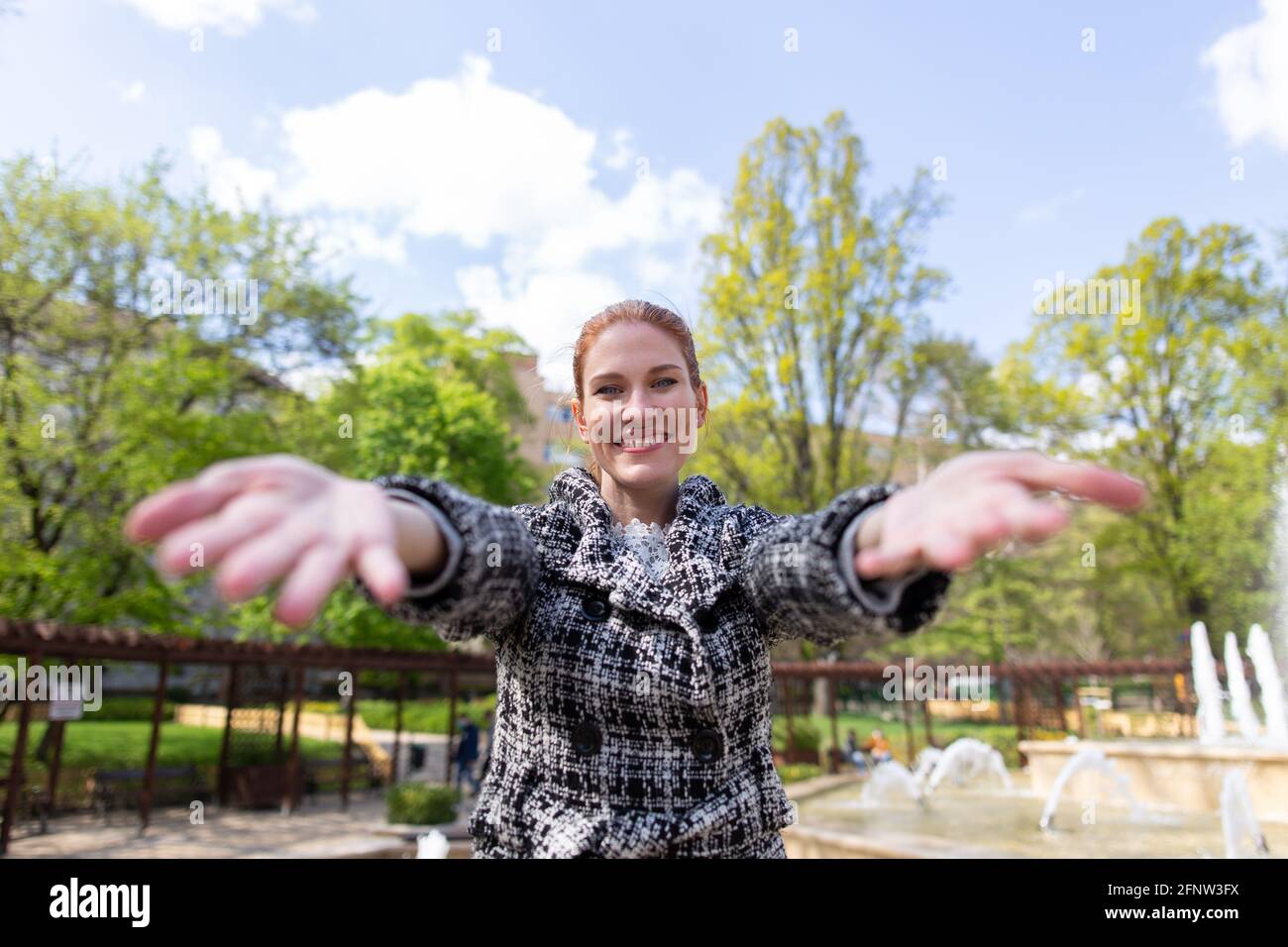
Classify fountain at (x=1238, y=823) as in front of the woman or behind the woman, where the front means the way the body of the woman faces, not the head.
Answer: behind

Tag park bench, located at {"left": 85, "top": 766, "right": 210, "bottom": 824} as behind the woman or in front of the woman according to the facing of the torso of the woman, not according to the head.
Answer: behind

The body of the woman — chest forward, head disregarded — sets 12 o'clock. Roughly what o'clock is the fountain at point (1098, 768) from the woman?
The fountain is roughly at 7 o'clock from the woman.

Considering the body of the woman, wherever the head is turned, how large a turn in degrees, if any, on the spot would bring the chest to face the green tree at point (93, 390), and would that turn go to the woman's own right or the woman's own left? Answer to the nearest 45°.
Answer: approximately 135° to the woman's own right
